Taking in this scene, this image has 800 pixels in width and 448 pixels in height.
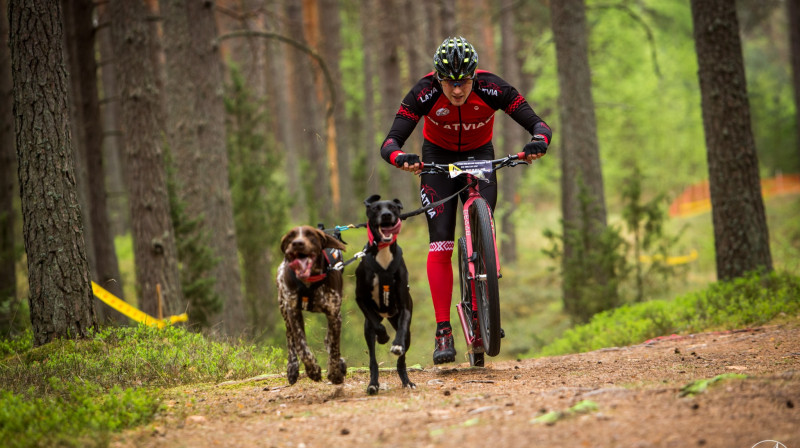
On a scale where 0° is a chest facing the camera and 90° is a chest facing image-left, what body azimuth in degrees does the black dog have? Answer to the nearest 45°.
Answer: approximately 0°

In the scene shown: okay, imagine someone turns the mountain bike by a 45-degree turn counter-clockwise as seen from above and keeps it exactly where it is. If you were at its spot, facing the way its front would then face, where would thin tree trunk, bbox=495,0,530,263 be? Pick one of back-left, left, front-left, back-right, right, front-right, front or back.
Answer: back-left

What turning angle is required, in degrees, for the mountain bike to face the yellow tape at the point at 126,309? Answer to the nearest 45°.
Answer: approximately 135° to its right

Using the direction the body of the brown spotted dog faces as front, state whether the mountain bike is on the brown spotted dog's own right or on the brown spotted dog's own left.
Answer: on the brown spotted dog's own left

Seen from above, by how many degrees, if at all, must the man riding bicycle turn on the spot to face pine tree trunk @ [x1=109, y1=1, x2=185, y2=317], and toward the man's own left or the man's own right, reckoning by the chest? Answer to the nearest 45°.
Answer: approximately 135° to the man's own right

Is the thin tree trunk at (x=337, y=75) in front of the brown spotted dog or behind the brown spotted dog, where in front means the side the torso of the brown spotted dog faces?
behind

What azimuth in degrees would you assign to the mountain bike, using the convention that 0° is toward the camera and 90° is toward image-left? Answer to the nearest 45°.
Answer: approximately 0°

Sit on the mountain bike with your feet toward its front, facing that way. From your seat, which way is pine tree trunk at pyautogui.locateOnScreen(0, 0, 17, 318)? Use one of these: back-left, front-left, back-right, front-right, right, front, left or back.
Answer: back-right

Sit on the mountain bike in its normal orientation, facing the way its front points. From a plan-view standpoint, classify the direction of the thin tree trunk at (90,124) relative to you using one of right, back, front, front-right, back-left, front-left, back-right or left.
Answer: back-right
